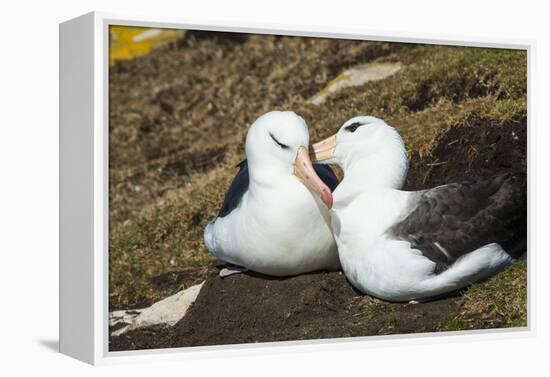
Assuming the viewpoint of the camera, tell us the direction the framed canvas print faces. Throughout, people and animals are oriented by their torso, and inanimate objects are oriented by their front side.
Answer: facing the viewer and to the right of the viewer
